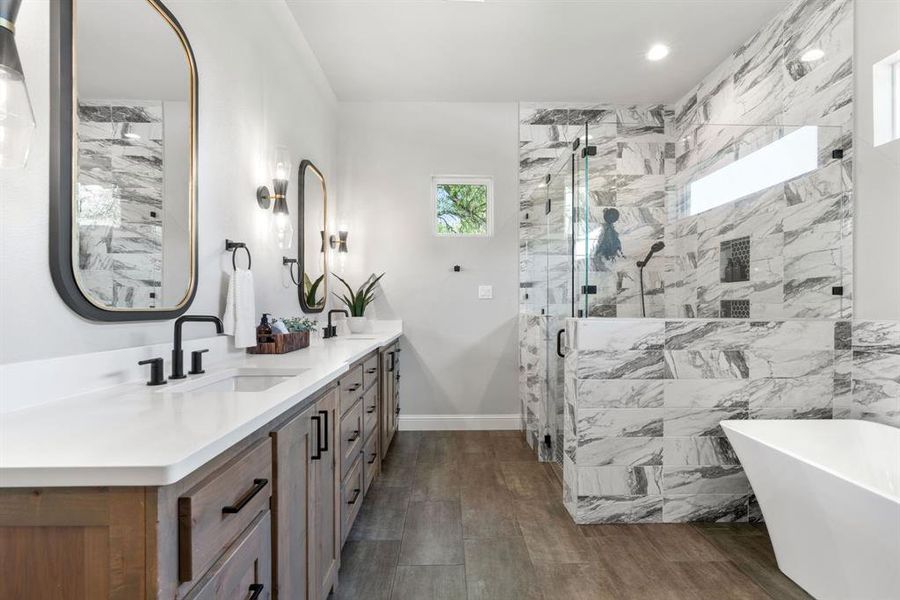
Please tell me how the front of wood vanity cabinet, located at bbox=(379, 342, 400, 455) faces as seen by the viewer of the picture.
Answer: facing to the right of the viewer

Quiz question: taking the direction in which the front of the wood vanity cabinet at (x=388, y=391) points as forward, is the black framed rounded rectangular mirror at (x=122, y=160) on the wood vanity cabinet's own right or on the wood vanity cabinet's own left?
on the wood vanity cabinet's own right

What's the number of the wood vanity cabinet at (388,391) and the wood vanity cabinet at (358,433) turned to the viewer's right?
2

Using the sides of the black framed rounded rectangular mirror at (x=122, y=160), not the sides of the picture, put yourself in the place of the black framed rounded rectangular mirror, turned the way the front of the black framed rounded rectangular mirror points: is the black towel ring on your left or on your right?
on your left

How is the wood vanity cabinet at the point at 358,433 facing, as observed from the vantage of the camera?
facing to the right of the viewer

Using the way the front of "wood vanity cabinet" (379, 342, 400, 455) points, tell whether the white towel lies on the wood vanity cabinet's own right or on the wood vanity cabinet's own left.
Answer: on the wood vanity cabinet's own right

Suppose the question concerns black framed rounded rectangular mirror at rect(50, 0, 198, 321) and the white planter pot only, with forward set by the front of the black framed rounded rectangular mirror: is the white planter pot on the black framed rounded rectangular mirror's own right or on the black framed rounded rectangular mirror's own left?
on the black framed rounded rectangular mirror's own left

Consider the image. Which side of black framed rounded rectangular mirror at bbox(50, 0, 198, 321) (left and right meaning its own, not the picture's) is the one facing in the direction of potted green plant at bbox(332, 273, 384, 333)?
left

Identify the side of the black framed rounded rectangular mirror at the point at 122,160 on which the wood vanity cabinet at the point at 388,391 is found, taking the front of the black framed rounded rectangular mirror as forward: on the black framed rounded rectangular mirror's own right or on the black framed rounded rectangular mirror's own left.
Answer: on the black framed rounded rectangular mirror's own left
